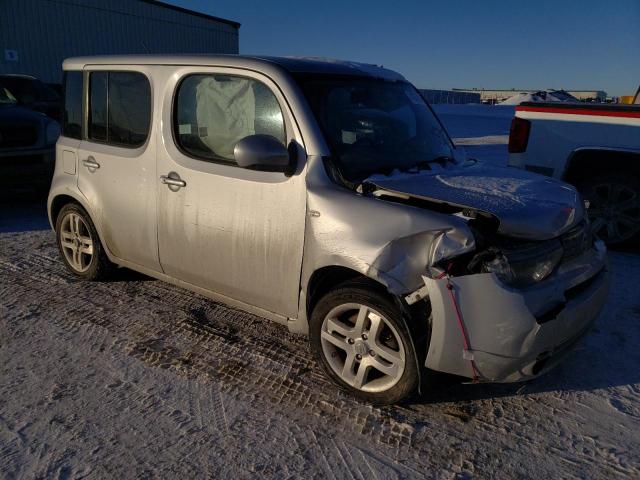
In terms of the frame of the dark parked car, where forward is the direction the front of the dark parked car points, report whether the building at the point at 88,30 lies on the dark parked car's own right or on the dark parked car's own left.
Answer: on the dark parked car's own left

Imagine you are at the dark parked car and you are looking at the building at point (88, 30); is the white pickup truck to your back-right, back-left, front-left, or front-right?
back-right

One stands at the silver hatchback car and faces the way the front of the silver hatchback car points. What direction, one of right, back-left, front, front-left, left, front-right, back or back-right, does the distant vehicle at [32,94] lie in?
back

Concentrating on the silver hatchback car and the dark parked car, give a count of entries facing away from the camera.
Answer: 0
